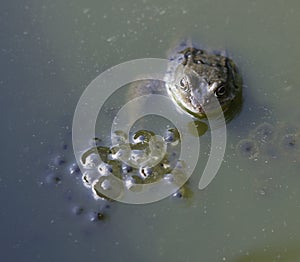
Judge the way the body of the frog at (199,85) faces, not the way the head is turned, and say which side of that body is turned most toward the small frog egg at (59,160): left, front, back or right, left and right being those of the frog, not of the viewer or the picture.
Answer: right

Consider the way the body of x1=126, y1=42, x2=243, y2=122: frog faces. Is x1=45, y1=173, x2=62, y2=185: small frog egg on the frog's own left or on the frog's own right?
on the frog's own right

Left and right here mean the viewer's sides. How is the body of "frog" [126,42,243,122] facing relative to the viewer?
facing the viewer
